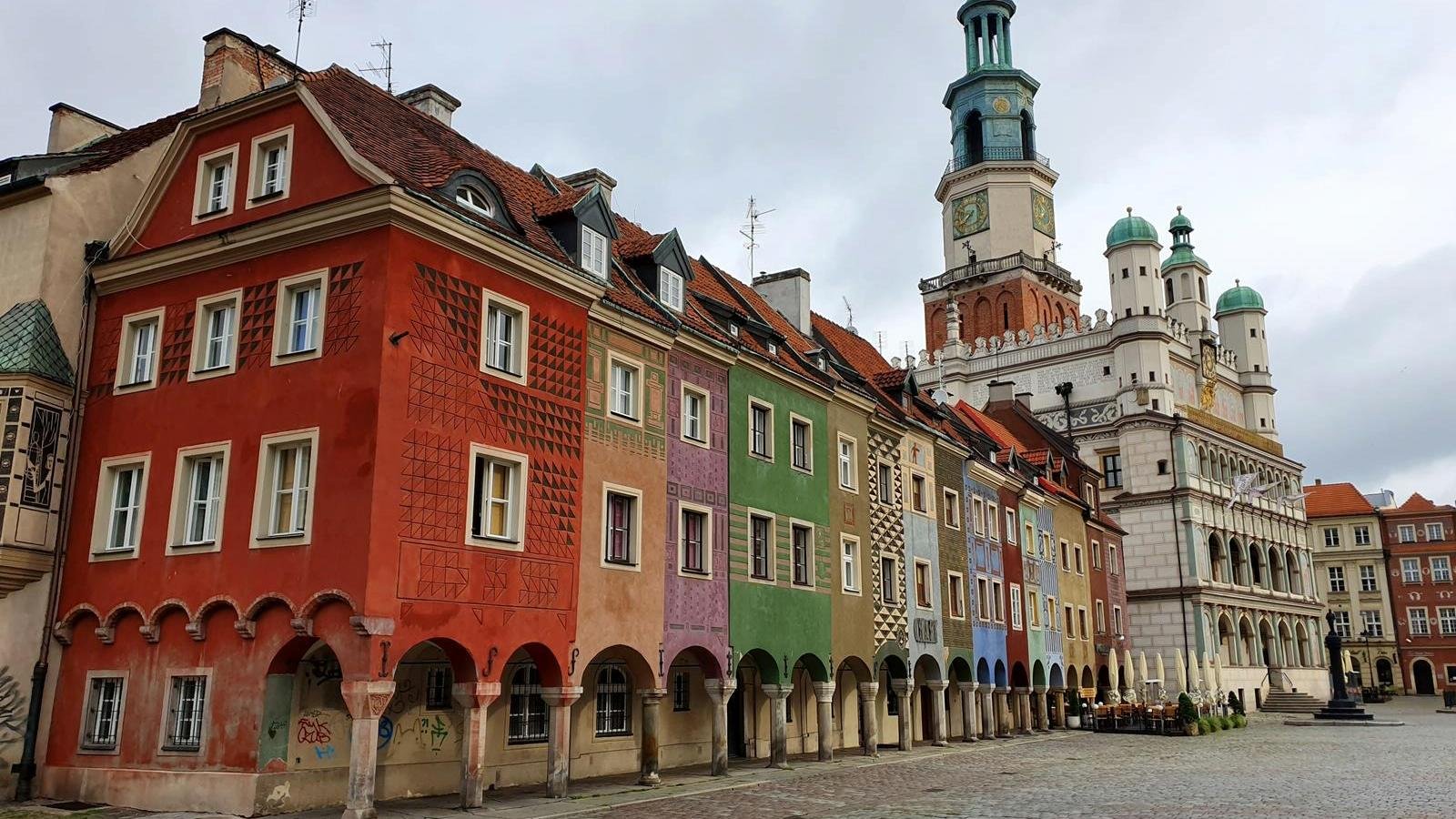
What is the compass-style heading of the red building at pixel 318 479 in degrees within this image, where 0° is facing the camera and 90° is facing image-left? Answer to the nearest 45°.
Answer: approximately 315°
